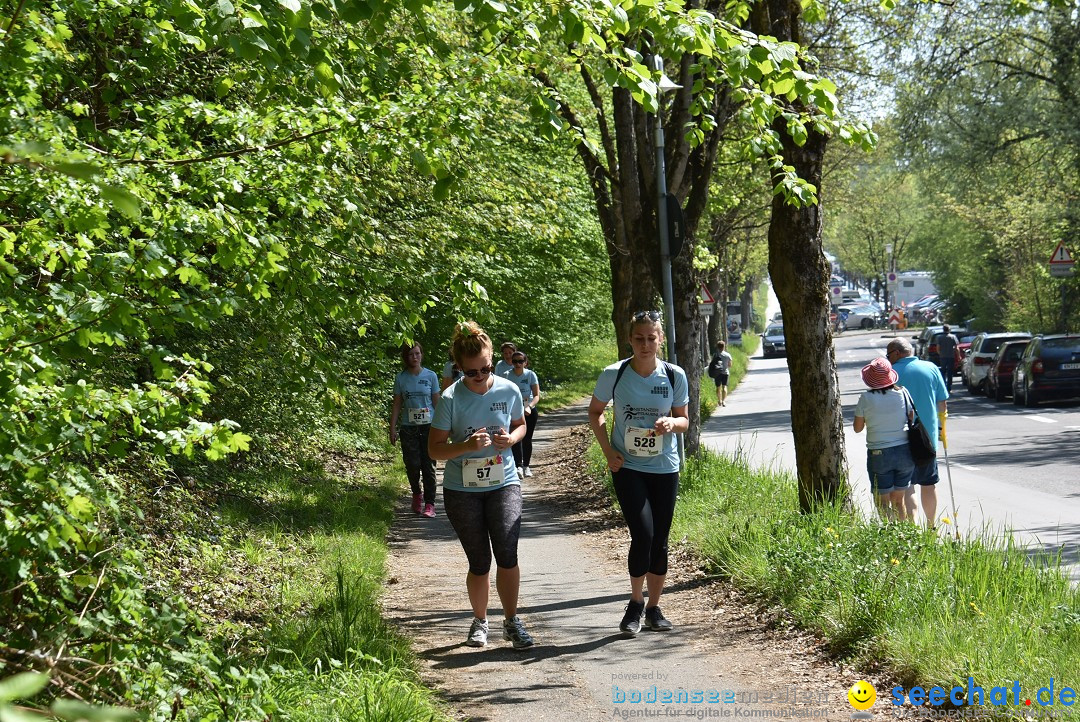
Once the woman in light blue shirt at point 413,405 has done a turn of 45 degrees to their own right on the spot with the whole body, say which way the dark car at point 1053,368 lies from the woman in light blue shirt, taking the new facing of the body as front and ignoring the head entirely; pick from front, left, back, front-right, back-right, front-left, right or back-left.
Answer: back

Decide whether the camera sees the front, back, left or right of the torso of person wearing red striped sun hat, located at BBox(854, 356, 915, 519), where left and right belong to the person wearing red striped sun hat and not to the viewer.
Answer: back

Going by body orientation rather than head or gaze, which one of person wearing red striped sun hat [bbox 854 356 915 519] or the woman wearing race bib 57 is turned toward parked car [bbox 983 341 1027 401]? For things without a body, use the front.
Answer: the person wearing red striped sun hat

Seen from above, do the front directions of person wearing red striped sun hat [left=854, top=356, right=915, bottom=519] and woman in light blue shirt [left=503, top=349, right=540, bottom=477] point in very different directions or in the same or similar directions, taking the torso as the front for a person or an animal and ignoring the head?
very different directions

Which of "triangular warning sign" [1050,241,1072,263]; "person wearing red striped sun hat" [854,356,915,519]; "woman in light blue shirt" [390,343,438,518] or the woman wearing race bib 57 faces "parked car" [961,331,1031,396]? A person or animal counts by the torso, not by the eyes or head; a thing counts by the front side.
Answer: the person wearing red striped sun hat

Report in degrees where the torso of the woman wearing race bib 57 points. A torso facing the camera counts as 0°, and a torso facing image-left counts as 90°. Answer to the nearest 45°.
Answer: approximately 0°

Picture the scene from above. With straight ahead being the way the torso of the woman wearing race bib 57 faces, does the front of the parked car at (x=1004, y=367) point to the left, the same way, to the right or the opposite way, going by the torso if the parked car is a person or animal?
the opposite way

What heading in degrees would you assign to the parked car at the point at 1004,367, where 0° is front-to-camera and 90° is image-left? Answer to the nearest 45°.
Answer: approximately 135°

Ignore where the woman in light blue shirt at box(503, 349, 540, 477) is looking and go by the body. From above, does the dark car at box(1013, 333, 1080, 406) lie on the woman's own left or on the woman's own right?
on the woman's own left
